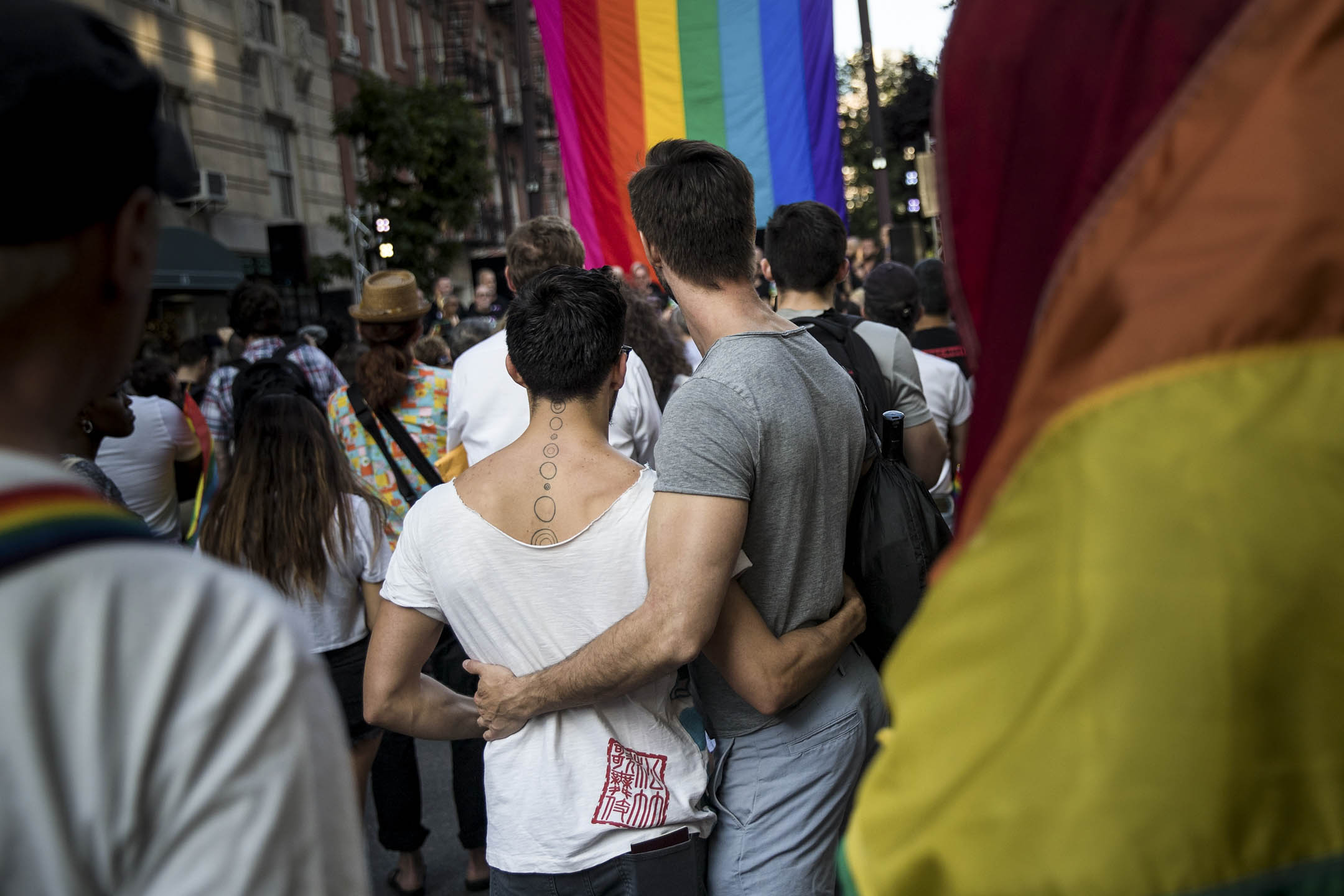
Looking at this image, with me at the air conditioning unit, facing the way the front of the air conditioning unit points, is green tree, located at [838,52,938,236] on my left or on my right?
on my left

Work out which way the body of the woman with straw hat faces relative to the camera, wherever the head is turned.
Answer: away from the camera

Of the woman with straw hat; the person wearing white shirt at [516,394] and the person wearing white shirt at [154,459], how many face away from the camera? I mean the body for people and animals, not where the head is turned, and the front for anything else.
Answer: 3

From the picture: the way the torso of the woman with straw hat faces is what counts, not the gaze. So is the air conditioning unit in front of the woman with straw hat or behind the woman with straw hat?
in front

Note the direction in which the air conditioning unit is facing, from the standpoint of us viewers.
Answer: facing the viewer and to the right of the viewer

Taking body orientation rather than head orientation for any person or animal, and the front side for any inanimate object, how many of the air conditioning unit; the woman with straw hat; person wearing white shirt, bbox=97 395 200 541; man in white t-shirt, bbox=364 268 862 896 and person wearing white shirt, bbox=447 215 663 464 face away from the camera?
4

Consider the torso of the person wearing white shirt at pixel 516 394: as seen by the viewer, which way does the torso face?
away from the camera

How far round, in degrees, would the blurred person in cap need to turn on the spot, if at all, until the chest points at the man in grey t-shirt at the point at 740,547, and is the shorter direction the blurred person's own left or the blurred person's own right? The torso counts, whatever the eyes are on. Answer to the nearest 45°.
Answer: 0° — they already face them

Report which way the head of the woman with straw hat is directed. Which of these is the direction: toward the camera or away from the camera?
away from the camera

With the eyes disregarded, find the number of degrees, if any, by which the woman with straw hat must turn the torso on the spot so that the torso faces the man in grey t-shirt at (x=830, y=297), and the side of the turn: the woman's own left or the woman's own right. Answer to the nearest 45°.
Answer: approximately 135° to the woman's own right

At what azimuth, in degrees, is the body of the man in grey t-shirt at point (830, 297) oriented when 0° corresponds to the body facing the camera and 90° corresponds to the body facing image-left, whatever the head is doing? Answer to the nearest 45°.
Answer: approximately 180°

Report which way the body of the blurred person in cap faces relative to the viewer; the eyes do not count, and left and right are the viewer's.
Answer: facing away from the viewer and to the right of the viewer

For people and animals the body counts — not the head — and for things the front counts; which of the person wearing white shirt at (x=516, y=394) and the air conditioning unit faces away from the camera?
the person wearing white shirt

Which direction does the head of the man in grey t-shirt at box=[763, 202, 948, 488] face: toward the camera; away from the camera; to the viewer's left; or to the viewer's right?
away from the camera

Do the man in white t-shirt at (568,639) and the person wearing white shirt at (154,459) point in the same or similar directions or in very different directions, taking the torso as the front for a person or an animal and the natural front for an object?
same or similar directions

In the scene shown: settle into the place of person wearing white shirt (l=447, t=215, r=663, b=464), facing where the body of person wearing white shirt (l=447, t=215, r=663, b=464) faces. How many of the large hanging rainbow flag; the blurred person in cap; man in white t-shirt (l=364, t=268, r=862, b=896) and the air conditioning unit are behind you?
2

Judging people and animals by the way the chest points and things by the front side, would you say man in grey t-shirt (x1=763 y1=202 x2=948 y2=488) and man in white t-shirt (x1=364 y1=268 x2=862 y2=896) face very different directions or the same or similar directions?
same or similar directions

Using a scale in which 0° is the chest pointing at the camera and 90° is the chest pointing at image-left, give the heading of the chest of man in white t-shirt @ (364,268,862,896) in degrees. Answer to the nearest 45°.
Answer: approximately 180°

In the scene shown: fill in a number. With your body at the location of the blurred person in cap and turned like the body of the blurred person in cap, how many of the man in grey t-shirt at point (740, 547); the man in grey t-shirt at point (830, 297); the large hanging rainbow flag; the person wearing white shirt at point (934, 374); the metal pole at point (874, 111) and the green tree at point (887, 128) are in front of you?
6

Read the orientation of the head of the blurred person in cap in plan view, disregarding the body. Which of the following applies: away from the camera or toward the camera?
away from the camera
